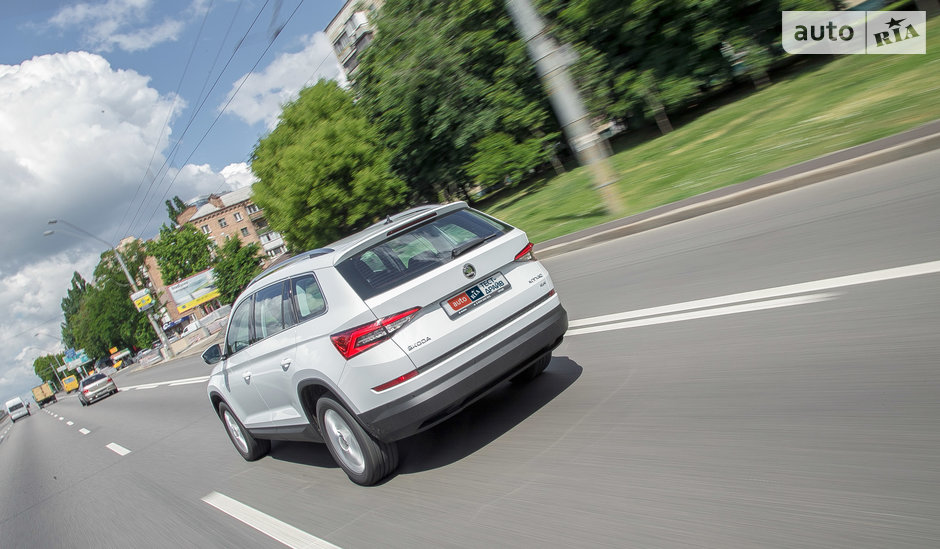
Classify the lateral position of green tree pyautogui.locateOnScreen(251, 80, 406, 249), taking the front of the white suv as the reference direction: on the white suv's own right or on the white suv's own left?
on the white suv's own right

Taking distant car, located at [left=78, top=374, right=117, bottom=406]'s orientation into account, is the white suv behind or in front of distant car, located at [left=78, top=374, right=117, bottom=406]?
behind

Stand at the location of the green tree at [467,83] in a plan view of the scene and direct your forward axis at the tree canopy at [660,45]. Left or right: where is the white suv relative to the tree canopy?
right

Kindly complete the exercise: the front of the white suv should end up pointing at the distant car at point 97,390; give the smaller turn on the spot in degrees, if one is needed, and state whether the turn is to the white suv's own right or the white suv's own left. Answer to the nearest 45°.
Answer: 0° — it already faces it

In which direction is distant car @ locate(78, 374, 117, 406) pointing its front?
away from the camera

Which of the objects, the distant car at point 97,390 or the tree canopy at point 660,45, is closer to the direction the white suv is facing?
the distant car

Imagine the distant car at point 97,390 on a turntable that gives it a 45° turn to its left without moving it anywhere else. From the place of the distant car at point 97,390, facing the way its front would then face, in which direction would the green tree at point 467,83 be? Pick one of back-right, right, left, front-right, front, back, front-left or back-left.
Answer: back

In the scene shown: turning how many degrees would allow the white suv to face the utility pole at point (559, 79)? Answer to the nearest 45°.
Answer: approximately 90° to its right

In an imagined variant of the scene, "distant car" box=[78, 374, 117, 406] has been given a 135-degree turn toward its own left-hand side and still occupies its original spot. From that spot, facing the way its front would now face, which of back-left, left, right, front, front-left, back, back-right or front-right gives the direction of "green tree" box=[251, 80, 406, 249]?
left

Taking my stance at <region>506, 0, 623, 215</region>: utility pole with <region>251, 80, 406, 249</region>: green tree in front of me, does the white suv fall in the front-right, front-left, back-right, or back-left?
back-left

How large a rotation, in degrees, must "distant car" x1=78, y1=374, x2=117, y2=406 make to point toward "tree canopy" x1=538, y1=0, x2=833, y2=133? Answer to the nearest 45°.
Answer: approximately 135° to its right

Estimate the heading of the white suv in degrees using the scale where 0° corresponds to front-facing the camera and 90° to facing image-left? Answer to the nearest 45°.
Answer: approximately 135°

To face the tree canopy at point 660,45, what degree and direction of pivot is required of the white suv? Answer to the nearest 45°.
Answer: approximately 90° to its right
